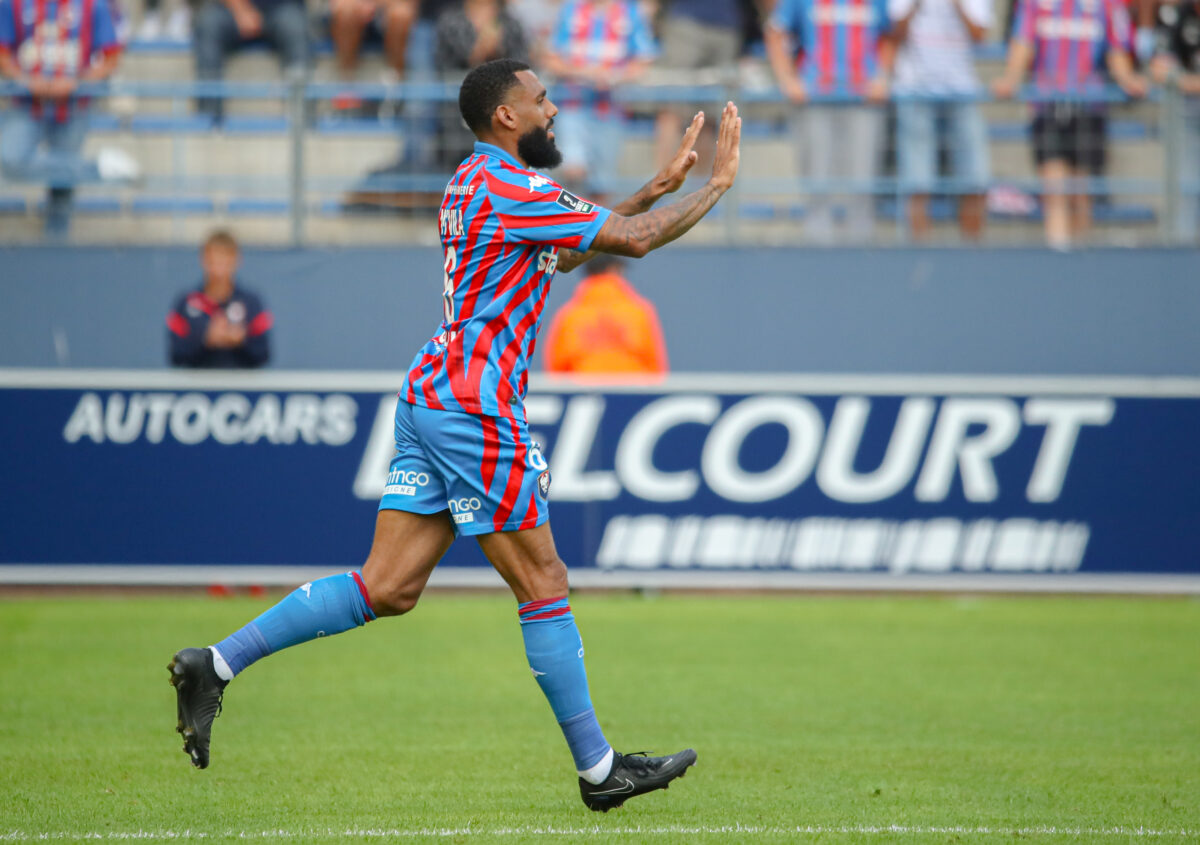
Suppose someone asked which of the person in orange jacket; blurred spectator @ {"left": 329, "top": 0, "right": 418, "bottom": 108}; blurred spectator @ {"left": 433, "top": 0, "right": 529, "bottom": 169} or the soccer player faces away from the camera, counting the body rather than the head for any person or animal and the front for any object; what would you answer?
the person in orange jacket

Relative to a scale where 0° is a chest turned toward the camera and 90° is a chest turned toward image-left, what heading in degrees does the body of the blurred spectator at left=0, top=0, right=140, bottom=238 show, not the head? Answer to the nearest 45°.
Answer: approximately 0°

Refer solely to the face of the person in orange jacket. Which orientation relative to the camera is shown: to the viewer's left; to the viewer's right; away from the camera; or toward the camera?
away from the camera

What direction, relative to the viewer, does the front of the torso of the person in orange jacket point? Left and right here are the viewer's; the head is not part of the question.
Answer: facing away from the viewer

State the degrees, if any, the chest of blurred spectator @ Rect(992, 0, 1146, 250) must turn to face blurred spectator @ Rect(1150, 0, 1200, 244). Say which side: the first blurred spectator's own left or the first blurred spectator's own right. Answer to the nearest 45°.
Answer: approximately 90° to the first blurred spectator's own left

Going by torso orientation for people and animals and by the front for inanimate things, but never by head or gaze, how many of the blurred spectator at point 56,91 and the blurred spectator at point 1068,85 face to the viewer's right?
0

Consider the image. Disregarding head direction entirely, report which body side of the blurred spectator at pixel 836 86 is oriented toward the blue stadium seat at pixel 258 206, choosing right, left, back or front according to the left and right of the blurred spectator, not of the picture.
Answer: right

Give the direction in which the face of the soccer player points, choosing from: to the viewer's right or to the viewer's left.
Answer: to the viewer's right

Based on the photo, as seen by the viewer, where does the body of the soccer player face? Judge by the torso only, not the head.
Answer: to the viewer's right

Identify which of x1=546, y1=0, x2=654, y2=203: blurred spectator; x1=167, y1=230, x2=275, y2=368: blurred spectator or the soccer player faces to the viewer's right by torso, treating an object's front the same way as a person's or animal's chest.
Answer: the soccer player

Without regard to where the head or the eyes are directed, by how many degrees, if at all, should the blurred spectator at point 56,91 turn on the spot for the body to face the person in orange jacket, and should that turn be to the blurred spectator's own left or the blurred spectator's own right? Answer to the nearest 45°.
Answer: approximately 45° to the blurred spectator's own left

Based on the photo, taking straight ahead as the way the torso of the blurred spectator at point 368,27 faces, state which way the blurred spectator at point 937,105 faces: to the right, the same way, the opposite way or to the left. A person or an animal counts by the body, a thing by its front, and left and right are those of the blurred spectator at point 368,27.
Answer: the same way

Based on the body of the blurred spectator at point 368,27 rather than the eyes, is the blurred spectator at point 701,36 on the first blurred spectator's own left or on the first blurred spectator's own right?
on the first blurred spectator's own left

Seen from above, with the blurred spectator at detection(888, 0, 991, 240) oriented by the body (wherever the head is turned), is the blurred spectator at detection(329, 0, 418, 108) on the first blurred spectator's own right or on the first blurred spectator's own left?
on the first blurred spectator's own right

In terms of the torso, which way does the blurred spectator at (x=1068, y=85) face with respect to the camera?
toward the camera

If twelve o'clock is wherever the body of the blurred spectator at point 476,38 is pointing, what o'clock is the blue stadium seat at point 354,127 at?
The blue stadium seat is roughly at 2 o'clock from the blurred spectator.

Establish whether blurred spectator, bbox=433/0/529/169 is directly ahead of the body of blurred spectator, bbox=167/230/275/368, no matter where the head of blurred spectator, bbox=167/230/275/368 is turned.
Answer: no

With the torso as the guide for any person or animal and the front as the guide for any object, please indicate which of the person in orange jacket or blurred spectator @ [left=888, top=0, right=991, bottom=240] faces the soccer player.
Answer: the blurred spectator

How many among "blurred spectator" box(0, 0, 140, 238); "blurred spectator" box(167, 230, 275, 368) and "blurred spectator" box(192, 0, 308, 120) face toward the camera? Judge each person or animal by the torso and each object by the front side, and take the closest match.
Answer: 3

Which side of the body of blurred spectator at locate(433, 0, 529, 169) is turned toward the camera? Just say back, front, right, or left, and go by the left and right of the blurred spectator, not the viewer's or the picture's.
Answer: front
